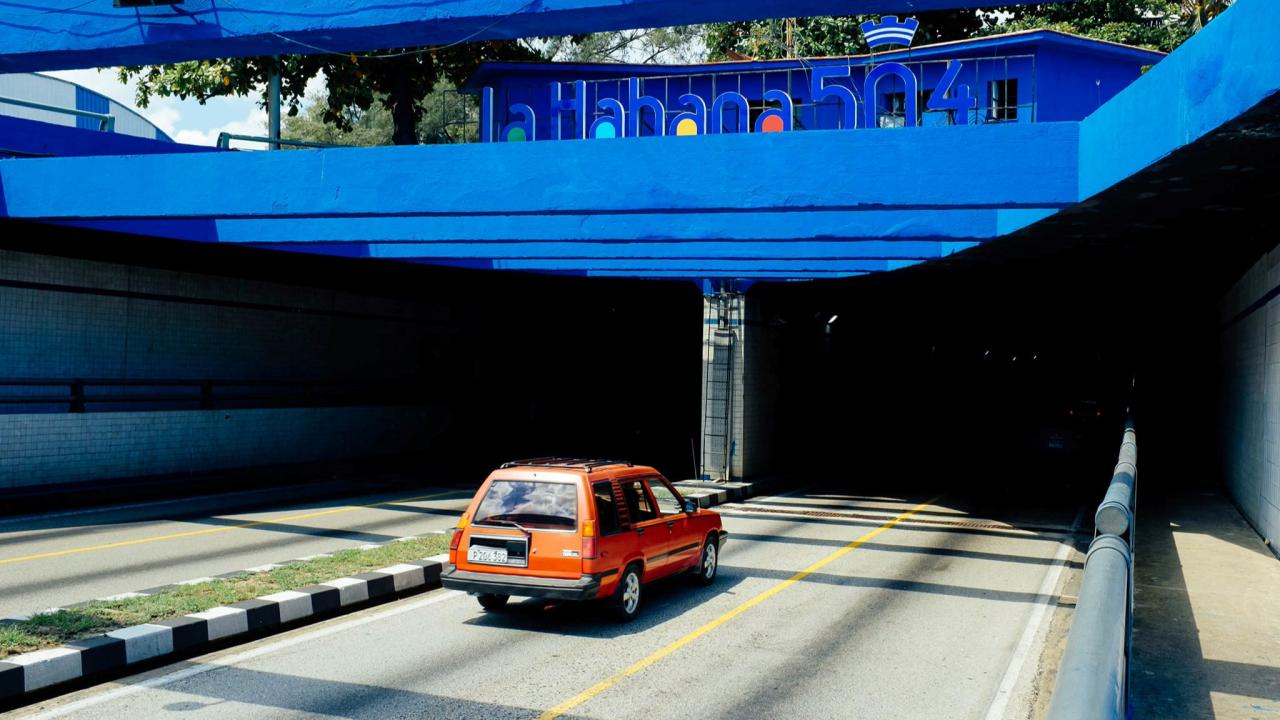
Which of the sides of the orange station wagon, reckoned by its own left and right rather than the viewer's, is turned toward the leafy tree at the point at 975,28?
front

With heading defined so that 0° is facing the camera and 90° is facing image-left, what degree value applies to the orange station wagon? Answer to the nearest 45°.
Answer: approximately 225°

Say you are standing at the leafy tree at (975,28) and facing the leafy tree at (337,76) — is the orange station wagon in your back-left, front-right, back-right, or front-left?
front-left

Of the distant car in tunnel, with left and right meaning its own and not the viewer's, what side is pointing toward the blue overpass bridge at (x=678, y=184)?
back

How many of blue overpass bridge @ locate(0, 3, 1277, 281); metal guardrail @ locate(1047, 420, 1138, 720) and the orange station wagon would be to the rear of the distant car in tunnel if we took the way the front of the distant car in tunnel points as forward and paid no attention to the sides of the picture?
3

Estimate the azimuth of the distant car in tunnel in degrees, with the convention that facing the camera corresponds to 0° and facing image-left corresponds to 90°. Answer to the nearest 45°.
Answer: approximately 180°

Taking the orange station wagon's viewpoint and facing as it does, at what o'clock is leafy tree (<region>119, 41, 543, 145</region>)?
The leafy tree is roughly at 10 o'clock from the orange station wagon.

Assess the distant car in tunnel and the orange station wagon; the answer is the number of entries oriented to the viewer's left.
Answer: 0

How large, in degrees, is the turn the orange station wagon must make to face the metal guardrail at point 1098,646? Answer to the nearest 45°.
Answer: approximately 135° to its right

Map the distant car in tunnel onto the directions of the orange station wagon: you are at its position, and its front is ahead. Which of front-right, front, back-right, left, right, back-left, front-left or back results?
front
